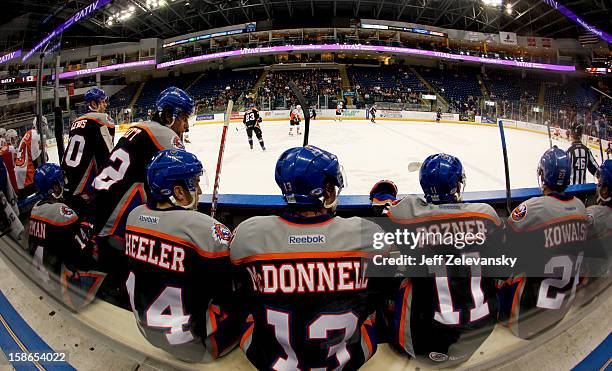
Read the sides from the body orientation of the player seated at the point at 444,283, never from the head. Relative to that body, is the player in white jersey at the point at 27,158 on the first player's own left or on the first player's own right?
on the first player's own left

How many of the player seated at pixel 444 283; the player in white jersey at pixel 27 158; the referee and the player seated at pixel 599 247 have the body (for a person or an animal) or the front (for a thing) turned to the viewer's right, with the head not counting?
1

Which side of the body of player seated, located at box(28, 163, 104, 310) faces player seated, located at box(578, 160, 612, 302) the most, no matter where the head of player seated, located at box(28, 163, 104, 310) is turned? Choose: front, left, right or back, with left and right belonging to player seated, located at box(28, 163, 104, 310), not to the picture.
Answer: right

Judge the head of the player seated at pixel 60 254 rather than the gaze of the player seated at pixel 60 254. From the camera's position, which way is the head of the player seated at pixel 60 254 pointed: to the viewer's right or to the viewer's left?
to the viewer's right

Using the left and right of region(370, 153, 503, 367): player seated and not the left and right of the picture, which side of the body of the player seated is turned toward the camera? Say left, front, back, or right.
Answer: back

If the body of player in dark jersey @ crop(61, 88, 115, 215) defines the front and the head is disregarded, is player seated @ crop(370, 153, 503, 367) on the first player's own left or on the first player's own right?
on the first player's own right

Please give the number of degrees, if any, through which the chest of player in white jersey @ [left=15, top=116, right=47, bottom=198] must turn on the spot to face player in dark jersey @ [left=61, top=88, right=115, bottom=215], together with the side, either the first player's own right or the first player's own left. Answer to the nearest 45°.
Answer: approximately 90° to the first player's own right

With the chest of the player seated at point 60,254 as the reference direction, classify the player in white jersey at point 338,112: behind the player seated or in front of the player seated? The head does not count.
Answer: in front

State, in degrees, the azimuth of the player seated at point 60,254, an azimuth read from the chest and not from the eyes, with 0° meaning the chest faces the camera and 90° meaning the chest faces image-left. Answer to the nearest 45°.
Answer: approximately 225°

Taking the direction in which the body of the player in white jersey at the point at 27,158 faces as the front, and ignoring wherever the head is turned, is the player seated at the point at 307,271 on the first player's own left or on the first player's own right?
on the first player's own right

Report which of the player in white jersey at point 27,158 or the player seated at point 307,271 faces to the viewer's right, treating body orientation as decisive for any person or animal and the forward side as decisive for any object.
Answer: the player in white jersey

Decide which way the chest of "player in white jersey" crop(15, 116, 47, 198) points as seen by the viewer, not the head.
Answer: to the viewer's right

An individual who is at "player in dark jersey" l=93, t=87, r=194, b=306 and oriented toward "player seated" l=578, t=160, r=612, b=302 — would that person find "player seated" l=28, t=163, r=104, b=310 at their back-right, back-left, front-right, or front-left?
back-right

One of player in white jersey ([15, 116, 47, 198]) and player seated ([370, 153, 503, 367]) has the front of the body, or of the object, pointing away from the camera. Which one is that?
the player seated

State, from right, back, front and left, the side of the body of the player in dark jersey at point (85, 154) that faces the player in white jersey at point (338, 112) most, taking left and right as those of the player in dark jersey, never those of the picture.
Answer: front
